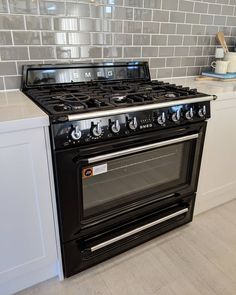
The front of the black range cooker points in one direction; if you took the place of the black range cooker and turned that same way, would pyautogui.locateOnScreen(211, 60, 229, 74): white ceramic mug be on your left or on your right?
on your left

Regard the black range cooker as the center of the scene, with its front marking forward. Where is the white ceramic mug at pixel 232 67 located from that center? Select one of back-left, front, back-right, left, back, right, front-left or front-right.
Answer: left

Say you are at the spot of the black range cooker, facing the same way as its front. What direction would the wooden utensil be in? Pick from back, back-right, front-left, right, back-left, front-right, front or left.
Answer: left

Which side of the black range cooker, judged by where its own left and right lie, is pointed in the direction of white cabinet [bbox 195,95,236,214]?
left

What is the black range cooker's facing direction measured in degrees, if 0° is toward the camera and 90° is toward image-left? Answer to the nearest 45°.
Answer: approximately 315°
